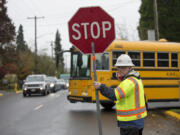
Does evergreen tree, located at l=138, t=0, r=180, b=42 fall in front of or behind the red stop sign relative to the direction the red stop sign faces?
behind

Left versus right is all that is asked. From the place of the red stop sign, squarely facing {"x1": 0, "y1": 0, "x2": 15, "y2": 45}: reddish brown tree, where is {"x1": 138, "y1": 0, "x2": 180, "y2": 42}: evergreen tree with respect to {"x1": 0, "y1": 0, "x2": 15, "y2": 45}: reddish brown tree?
right

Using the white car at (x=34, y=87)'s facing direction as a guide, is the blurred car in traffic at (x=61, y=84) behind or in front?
behind

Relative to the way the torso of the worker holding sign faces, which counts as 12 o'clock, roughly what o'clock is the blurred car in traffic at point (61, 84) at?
The blurred car in traffic is roughly at 1 o'clock from the worker holding sign.

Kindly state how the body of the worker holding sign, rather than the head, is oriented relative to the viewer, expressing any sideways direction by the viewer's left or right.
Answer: facing away from the viewer and to the left of the viewer

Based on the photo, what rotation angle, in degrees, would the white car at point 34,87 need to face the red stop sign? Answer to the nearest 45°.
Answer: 0° — it already faces it

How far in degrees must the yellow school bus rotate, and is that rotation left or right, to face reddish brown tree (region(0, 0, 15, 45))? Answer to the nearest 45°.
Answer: approximately 90° to its right
